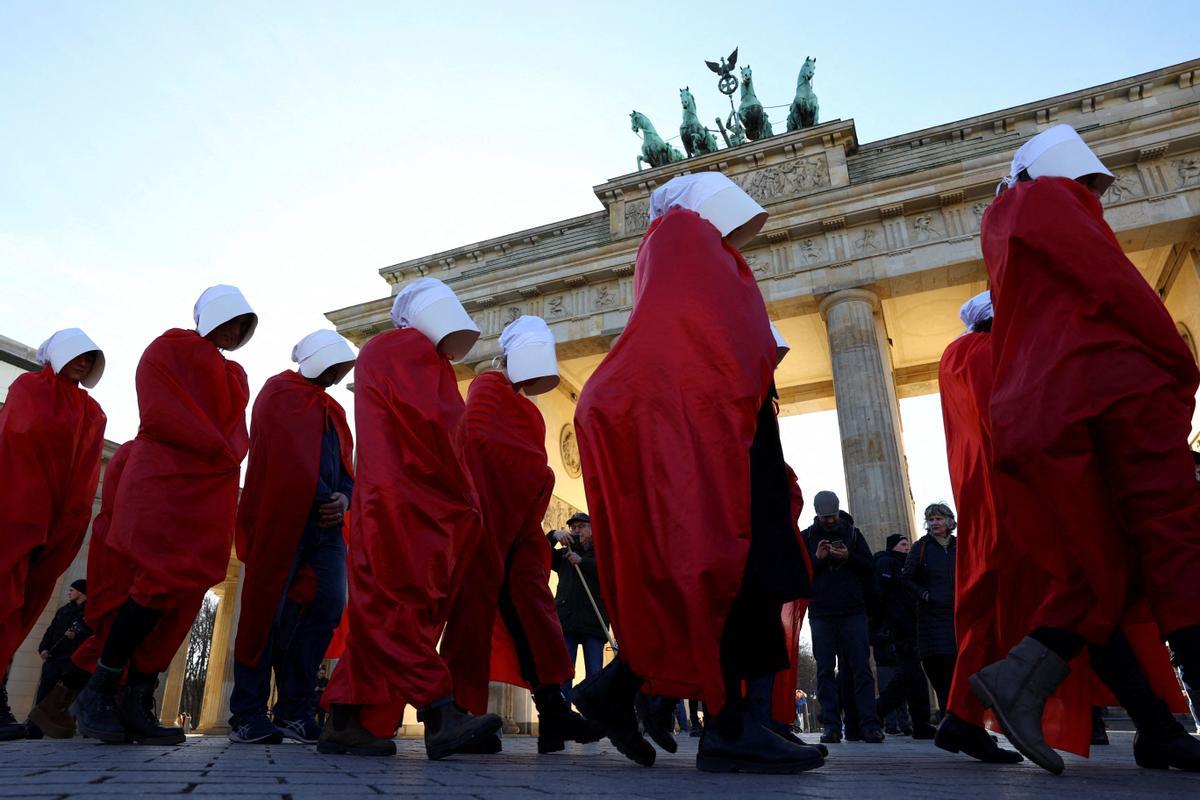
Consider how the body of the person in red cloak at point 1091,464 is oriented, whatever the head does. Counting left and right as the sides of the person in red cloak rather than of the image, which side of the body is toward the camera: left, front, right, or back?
right

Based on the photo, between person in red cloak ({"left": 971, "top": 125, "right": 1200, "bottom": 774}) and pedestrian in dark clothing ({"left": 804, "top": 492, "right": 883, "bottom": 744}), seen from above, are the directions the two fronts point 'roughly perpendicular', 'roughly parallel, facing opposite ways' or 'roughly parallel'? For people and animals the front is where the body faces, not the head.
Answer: roughly perpendicular

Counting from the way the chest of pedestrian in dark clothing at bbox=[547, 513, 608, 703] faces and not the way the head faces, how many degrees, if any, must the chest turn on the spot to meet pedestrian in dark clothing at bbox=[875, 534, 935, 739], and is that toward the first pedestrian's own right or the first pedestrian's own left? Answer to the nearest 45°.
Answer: approximately 135° to the first pedestrian's own left

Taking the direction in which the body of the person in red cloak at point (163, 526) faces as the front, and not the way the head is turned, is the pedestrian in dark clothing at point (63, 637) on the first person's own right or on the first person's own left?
on the first person's own left

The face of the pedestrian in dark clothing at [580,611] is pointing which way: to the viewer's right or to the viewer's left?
to the viewer's left

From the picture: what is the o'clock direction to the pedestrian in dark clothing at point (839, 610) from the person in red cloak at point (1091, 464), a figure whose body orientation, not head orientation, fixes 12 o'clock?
The pedestrian in dark clothing is roughly at 8 o'clock from the person in red cloak.

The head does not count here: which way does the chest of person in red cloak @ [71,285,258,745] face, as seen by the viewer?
to the viewer's right

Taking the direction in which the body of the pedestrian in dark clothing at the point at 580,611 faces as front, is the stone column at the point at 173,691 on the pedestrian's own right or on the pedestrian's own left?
on the pedestrian's own right

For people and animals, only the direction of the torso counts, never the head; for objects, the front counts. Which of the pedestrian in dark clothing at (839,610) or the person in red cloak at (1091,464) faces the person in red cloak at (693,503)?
the pedestrian in dark clothing

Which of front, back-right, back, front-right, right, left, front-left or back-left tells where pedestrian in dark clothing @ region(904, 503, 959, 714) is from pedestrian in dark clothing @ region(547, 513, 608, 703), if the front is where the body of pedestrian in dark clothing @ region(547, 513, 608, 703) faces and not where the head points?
left

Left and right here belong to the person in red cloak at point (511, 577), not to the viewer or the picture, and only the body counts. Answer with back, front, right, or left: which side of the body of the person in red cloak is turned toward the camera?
right
